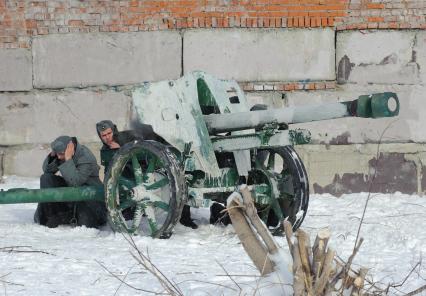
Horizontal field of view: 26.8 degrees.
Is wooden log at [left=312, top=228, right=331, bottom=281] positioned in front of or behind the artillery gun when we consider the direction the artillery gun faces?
in front

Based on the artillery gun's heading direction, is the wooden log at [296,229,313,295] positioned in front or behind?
in front

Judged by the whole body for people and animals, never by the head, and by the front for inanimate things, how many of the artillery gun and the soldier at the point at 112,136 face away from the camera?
0

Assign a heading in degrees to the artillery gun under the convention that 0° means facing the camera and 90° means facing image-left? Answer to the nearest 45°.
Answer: approximately 315°

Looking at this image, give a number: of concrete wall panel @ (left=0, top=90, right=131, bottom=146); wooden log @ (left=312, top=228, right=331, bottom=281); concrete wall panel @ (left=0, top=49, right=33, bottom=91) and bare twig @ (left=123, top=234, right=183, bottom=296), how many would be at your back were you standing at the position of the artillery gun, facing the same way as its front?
2

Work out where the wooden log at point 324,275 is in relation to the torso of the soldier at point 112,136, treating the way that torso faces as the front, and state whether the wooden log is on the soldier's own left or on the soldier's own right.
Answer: on the soldier's own left

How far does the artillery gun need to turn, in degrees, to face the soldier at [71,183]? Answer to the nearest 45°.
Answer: approximately 180°
